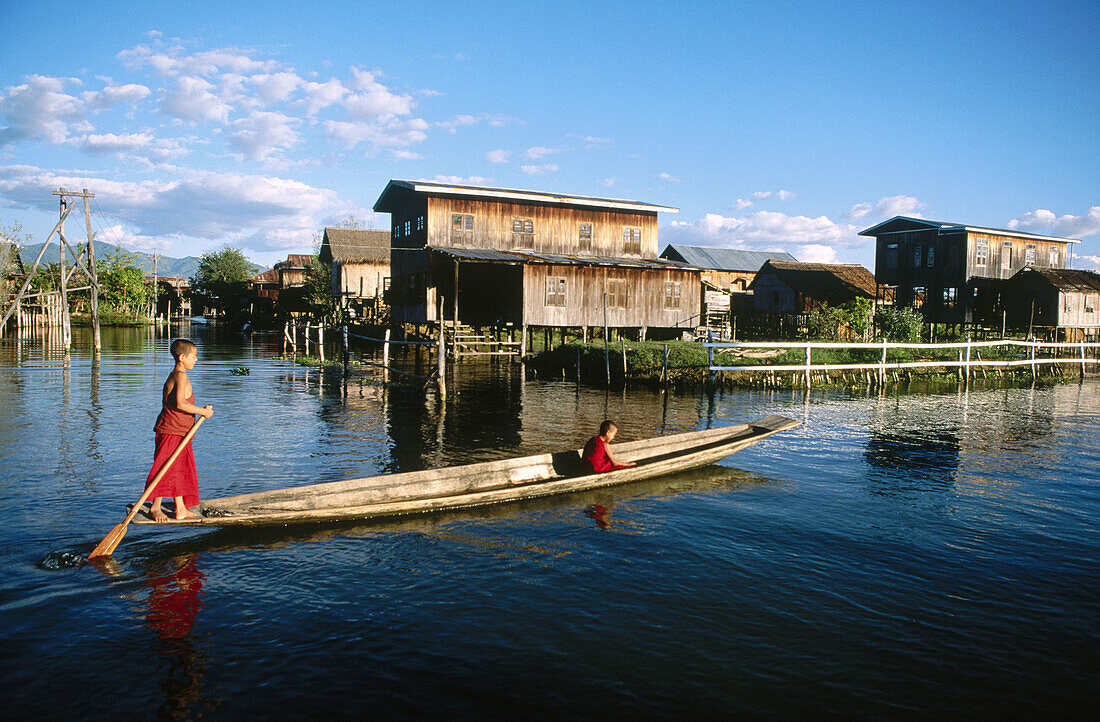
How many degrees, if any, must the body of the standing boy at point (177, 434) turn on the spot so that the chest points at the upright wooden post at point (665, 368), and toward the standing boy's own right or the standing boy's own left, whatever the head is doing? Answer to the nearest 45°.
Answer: approximately 45° to the standing boy's own left

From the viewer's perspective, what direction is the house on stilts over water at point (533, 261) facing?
toward the camera

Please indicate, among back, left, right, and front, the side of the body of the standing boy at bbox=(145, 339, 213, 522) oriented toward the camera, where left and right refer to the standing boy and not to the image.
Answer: right

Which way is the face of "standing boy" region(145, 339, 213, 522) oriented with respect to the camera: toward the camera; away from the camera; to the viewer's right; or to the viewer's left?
to the viewer's right

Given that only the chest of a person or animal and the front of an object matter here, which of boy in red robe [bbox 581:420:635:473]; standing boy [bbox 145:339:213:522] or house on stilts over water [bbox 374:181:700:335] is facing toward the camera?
the house on stilts over water

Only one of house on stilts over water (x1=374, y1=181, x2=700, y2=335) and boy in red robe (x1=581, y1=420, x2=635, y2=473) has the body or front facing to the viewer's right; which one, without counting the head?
the boy in red robe

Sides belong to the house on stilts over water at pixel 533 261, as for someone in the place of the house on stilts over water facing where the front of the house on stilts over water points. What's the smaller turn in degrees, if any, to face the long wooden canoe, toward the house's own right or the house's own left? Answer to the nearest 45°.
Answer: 0° — it already faces it

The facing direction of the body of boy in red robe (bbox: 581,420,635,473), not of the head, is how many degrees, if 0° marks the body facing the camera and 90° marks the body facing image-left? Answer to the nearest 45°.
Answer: approximately 270°

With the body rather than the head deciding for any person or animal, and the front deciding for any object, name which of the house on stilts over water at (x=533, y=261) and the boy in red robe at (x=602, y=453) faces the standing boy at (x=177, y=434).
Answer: the house on stilts over water

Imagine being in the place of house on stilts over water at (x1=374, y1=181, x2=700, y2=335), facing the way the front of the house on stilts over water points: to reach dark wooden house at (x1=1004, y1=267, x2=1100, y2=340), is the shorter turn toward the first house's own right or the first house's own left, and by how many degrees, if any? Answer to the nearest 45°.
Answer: approximately 90° to the first house's own left

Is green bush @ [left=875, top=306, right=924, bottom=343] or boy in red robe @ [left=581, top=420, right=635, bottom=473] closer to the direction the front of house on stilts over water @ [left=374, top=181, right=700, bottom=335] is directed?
the boy in red robe

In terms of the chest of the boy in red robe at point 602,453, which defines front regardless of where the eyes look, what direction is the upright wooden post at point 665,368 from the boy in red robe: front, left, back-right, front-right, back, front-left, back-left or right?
left
